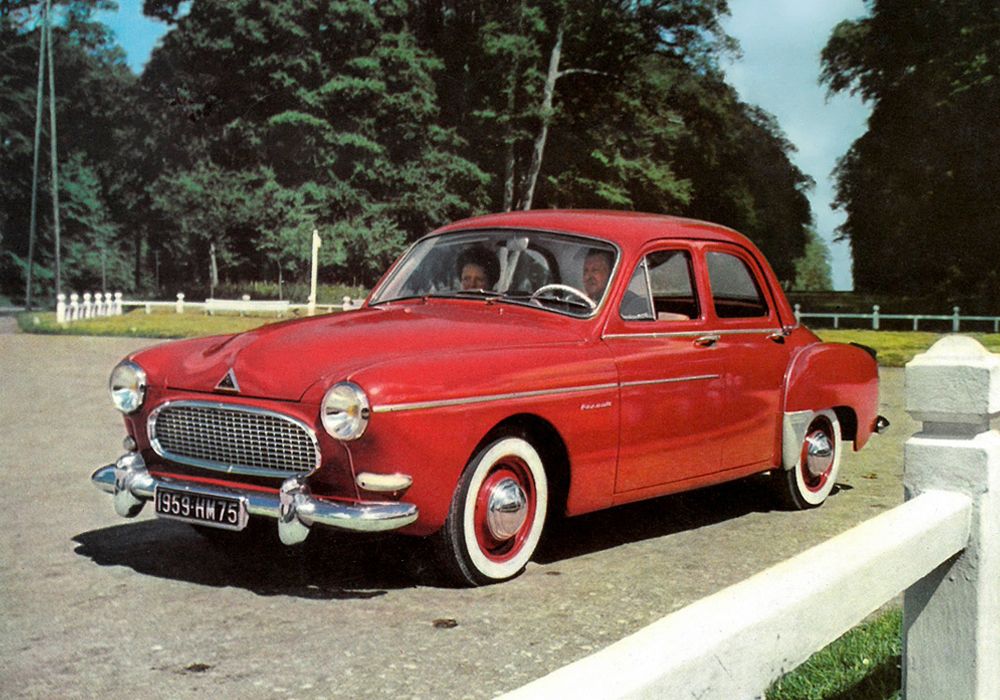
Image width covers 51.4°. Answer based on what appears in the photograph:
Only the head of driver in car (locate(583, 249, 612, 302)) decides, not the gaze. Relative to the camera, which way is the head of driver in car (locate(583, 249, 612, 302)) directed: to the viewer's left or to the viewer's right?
to the viewer's left

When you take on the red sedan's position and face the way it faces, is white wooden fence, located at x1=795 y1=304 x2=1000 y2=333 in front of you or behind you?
behind

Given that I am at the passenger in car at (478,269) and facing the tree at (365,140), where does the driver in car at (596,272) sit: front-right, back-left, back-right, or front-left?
back-right

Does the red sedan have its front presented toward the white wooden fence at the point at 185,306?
no

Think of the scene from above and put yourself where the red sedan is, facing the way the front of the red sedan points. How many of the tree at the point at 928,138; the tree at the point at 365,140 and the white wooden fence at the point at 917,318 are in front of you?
0

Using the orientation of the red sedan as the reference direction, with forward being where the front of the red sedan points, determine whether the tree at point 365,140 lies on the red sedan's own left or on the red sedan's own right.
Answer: on the red sedan's own right

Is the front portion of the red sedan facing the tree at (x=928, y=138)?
no

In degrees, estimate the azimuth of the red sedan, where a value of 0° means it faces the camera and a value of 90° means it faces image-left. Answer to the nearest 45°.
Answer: approximately 45°
